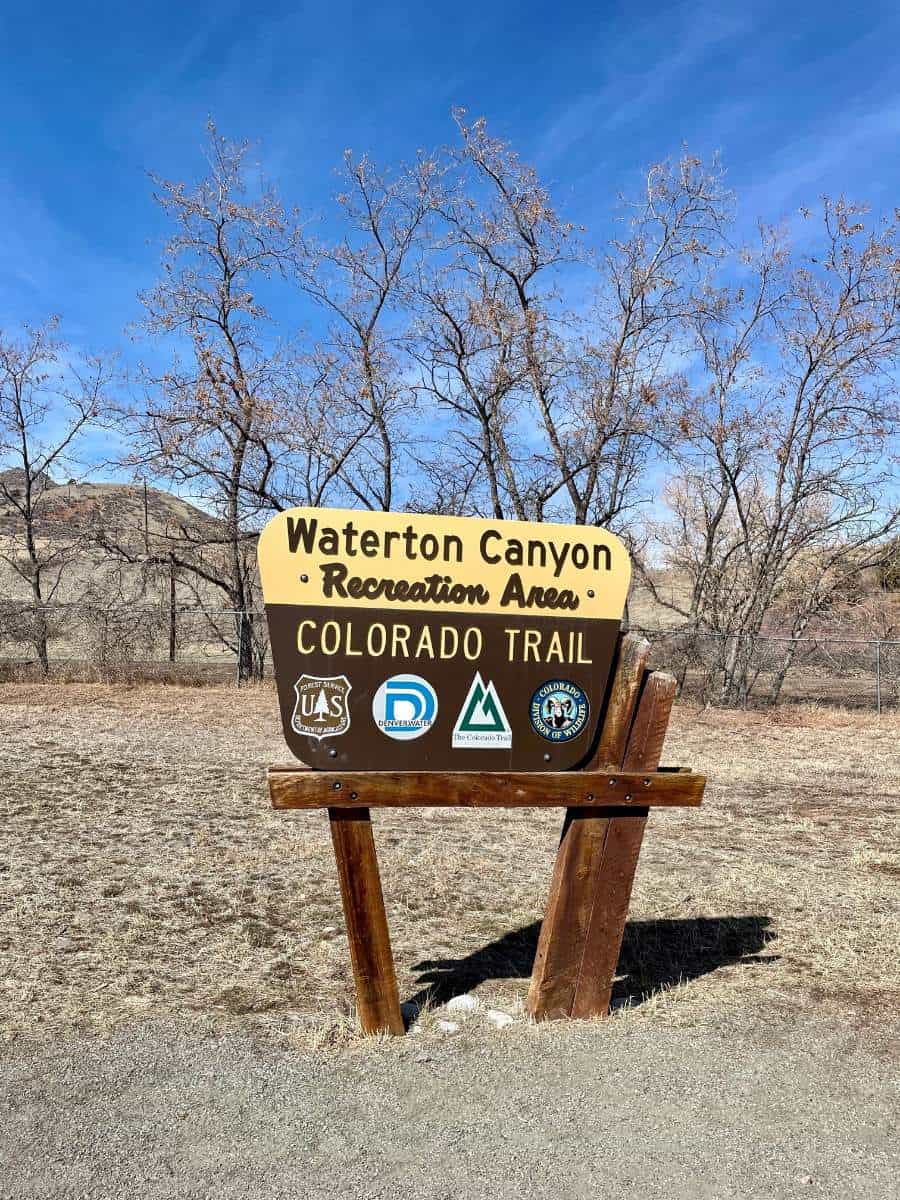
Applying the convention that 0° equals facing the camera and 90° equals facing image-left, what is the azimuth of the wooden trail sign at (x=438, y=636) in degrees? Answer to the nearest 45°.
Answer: approximately 0°
